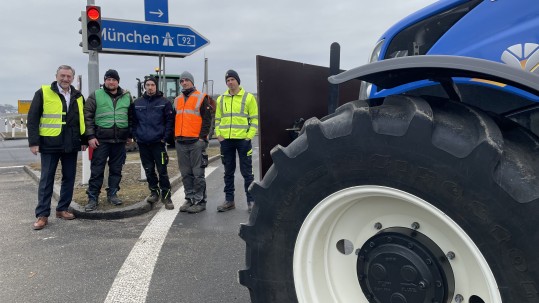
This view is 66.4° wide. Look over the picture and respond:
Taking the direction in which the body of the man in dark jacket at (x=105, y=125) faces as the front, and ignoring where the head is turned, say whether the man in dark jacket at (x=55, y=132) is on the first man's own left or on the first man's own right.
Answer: on the first man's own right

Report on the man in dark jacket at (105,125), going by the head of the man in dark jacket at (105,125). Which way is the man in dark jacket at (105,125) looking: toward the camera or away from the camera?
toward the camera

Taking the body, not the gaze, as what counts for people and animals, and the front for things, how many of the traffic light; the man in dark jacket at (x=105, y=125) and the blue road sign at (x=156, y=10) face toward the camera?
3

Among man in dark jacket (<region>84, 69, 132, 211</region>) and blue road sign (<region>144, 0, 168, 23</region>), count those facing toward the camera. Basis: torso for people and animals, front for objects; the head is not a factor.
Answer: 2

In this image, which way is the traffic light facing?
toward the camera

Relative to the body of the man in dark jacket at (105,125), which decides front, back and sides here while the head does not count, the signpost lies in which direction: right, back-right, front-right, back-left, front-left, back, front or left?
back

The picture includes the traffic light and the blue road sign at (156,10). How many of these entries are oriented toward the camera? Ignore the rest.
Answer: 2

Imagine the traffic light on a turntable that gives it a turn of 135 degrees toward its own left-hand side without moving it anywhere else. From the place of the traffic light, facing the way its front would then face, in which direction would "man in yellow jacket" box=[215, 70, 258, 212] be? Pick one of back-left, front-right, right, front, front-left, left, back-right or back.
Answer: right

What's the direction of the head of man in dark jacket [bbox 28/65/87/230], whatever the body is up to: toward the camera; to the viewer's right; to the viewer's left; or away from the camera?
toward the camera

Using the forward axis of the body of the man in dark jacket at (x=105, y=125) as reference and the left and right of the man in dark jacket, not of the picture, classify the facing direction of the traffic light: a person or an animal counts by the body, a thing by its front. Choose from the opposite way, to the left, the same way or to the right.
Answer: the same way

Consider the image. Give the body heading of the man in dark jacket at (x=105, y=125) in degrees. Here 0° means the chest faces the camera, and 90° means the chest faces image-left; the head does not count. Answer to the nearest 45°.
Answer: approximately 0°

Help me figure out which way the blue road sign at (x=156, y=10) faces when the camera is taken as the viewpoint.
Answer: facing the viewer
